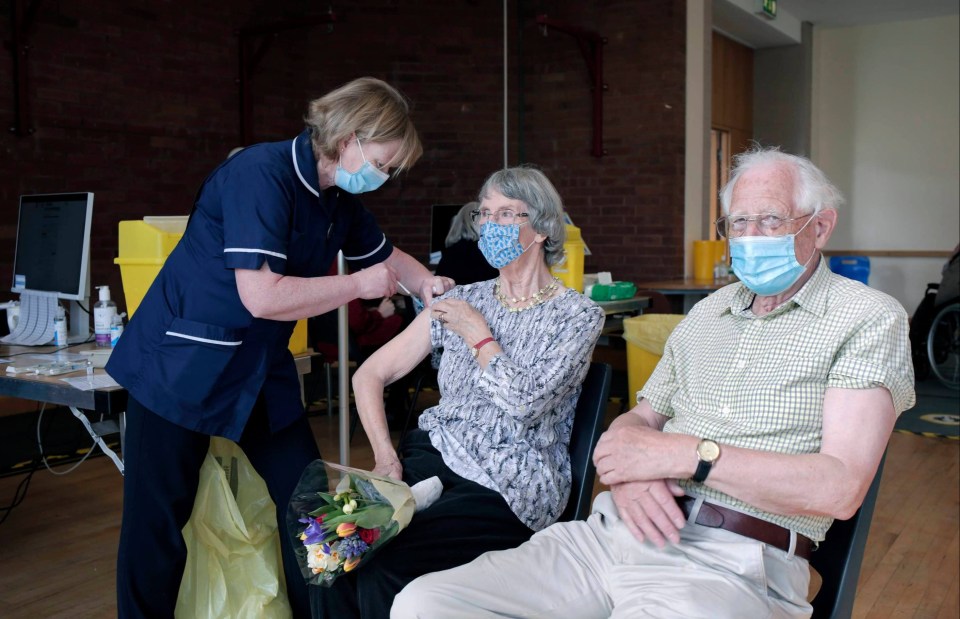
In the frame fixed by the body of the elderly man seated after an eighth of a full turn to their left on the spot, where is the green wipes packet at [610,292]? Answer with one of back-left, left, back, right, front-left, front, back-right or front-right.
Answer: back

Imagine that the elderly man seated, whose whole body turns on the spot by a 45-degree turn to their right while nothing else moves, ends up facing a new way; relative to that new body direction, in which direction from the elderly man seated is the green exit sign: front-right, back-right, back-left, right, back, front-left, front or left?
right

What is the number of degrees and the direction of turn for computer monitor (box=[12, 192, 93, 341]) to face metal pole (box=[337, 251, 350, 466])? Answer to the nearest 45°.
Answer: approximately 90° to its left

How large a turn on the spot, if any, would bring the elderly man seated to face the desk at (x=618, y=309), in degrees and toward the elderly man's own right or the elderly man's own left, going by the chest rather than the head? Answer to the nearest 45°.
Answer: approximately 135° to the elderly man's own right

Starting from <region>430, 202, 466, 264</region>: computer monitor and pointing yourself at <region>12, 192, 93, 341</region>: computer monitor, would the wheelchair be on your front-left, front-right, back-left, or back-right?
back-left

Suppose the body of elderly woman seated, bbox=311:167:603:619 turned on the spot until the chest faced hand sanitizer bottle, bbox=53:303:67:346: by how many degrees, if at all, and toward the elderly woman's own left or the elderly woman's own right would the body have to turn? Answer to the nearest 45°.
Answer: approximately 90° to the elderly woman's own right

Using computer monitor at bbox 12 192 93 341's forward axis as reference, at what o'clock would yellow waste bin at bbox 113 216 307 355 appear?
The yellow waste bin is roughly at 10 o'clock from the computer monitor.

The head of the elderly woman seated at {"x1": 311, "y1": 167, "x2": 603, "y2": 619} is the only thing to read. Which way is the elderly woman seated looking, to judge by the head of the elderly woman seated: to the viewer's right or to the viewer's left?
to the viewer's left
